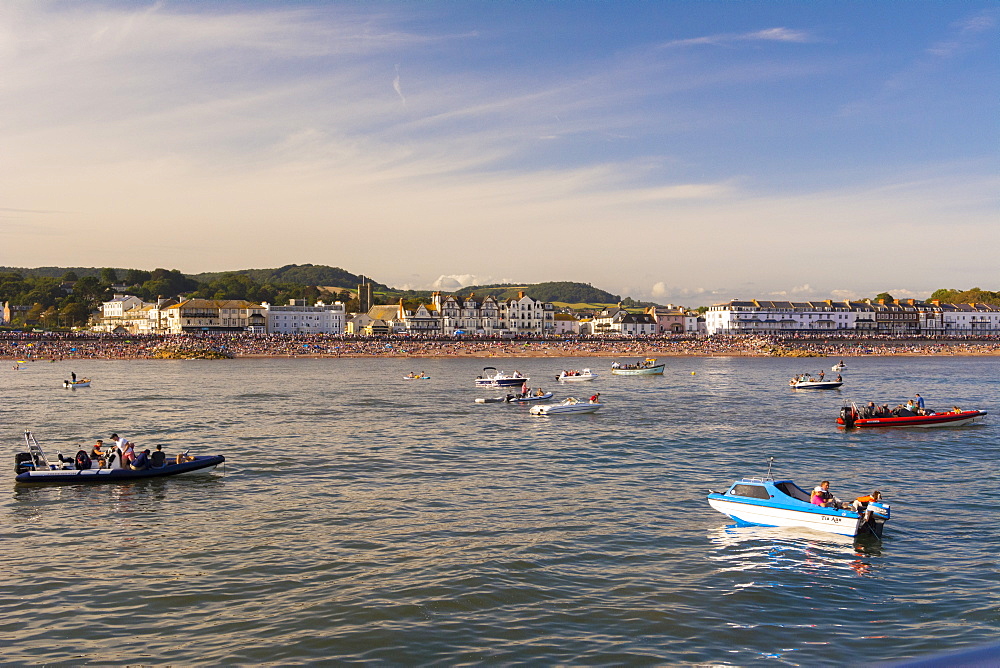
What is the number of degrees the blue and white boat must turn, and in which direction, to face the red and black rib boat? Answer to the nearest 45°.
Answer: approximately 45° to its right

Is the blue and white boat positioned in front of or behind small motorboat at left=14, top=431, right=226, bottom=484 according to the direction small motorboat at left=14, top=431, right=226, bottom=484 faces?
in front

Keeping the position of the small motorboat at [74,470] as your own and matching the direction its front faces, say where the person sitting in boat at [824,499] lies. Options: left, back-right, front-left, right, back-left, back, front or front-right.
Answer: front-right

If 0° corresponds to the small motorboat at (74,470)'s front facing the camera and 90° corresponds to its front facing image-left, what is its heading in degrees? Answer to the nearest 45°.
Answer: approximately 270°

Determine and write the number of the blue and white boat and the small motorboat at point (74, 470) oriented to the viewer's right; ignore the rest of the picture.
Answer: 1

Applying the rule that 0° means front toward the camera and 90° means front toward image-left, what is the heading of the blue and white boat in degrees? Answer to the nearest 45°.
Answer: approximately 135°

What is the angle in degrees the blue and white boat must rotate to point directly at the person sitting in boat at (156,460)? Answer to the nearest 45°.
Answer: approximately 45° to its left

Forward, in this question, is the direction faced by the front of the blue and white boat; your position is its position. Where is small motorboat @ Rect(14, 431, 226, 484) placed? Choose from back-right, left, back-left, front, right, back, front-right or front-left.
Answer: front-left
